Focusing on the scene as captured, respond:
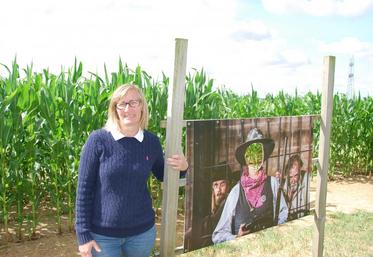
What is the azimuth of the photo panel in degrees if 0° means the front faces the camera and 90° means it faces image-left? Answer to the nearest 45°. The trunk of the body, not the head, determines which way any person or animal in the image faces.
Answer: approximately 315°

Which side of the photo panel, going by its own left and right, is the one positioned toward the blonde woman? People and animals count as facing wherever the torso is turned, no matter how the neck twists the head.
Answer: right
